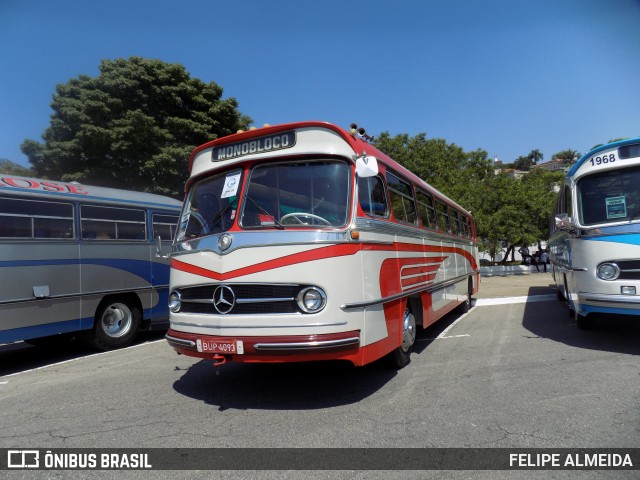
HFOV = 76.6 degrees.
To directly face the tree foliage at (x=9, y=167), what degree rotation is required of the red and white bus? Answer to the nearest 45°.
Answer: approximately 90° to its right

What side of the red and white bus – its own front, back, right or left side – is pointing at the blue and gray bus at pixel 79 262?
right

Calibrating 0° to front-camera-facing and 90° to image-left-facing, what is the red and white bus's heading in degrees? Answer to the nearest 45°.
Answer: approximately 45°

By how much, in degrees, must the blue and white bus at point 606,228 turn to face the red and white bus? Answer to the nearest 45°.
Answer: approximately 45° to its right

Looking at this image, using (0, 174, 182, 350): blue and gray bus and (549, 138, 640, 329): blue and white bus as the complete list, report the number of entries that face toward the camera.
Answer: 1

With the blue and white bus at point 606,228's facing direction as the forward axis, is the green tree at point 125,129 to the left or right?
on its right

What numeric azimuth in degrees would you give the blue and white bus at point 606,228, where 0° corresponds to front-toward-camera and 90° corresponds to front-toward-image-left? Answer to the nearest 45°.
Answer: approximately 0°

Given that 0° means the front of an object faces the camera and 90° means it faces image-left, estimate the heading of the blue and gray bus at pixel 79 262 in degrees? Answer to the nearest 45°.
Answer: approximately 225°

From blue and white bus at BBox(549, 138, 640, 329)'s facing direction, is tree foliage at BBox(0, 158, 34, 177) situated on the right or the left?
on its right
